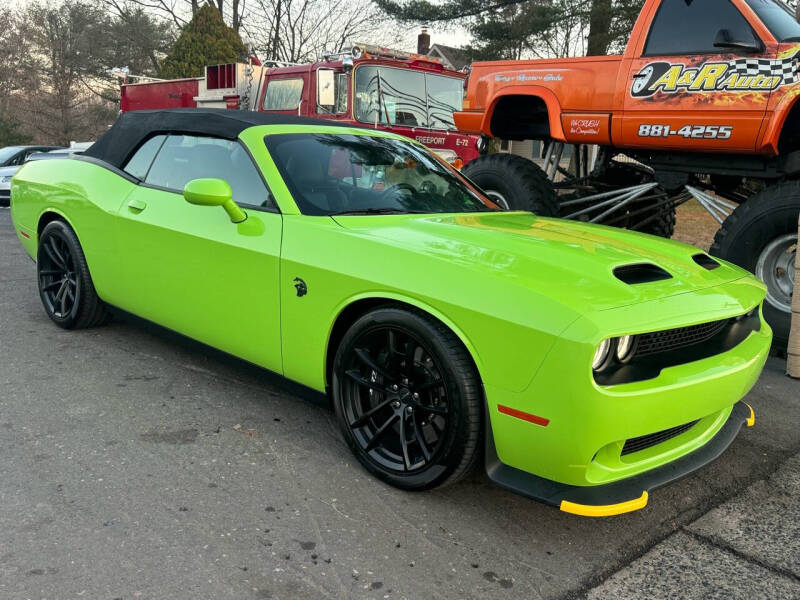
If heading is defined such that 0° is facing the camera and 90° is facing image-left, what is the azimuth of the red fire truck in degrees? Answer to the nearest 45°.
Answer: approximately 315°

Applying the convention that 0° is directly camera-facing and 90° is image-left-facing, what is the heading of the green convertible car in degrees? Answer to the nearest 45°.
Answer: approximately 315°

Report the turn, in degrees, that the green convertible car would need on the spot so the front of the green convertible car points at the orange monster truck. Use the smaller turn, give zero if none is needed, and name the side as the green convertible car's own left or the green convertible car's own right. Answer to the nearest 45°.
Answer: approximately 90° to the green convertible car's own left

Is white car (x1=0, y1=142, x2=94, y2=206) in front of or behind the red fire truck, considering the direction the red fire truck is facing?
behind

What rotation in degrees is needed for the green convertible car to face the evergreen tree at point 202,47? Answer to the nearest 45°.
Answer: approximately 135° to its left

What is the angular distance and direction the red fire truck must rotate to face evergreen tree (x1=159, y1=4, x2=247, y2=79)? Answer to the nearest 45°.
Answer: approximately 135° to its left

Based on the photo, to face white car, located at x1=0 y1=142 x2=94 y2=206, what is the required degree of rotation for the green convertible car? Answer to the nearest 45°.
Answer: approximately 180°
